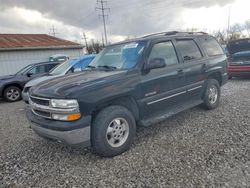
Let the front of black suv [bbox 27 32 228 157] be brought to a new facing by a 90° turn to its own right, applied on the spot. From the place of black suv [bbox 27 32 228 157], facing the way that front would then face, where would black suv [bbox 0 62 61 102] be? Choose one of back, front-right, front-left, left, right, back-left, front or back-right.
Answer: front

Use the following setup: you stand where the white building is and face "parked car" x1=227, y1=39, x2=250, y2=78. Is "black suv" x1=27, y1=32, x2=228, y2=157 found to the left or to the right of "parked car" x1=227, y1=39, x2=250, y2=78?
right

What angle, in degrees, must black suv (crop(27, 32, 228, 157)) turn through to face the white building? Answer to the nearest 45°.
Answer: approximately 90° to its right

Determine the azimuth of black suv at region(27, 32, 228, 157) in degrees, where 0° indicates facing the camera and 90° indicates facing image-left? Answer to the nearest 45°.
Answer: approximately 45°

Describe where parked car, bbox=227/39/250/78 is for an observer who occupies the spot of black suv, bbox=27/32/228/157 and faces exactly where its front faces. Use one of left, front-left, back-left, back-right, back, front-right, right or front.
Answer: back
